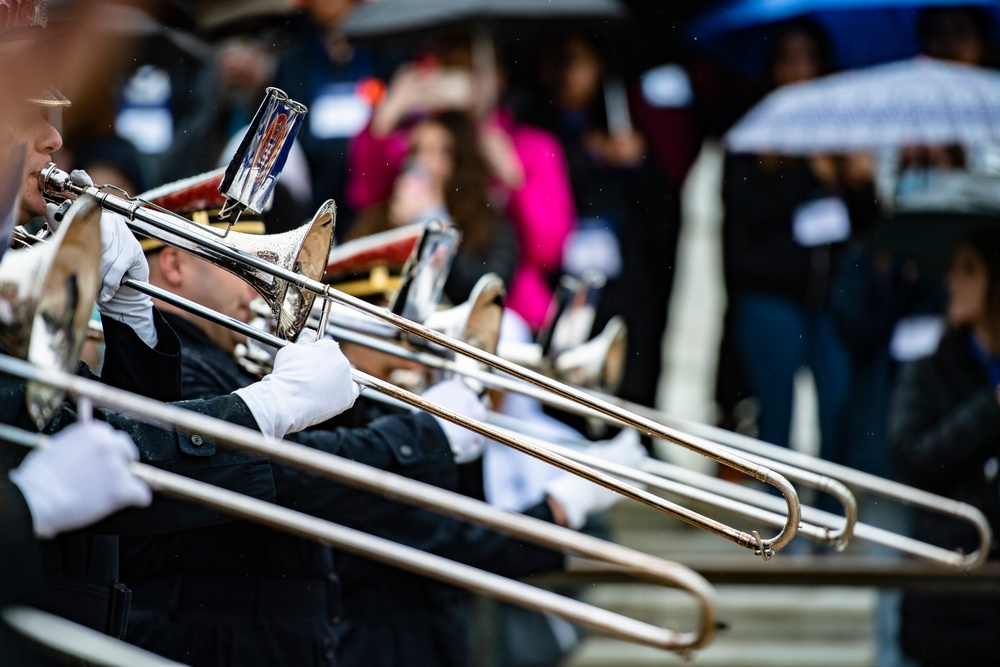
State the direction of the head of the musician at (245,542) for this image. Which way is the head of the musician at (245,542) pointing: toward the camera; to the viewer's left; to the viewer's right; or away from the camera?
to the viewer's right

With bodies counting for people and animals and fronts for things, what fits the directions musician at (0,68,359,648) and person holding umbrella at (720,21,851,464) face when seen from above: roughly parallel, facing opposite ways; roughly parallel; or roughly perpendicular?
roughly perpendicular

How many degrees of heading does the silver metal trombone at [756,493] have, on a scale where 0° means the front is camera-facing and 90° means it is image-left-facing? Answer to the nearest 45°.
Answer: approximately 270°

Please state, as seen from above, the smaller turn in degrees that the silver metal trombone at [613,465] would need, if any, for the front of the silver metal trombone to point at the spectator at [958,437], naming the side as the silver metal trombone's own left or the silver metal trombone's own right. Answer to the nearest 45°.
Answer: approximately 45° to the silver metal trombone's own left

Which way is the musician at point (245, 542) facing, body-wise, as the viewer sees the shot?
to the viewer's right

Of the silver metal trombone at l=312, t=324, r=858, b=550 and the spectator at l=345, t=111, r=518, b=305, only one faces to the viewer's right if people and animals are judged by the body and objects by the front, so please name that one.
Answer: the silver metal trombone

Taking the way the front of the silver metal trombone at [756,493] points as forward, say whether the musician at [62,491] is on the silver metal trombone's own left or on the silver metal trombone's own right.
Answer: on the silver metal trombone's own right

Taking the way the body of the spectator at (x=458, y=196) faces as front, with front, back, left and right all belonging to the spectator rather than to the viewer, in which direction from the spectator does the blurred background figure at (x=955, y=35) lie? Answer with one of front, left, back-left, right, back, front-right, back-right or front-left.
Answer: back-left

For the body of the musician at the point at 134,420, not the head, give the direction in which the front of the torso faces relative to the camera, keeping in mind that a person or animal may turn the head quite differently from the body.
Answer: to the viewer's right

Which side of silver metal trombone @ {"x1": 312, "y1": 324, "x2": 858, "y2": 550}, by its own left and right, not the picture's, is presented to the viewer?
right
